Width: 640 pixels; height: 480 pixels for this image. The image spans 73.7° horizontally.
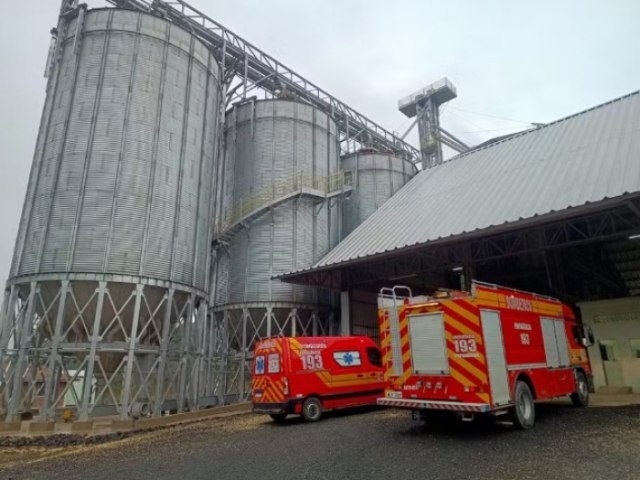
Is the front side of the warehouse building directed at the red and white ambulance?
yes

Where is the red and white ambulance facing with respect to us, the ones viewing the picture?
facing away from the viewer and to the right of the viewer

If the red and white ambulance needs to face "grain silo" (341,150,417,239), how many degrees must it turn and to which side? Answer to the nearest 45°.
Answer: approximately 45° to its left

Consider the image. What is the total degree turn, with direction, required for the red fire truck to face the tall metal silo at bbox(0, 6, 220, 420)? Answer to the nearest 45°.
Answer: approximately 135° to its left

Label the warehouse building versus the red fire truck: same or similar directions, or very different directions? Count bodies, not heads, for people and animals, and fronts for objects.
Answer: very different directions

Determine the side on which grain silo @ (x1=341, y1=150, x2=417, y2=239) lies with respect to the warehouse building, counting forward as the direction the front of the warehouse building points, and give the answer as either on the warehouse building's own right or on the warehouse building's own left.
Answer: on the warehouse building's own right

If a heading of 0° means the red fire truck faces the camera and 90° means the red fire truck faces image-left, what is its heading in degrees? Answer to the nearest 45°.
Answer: approximately 225°

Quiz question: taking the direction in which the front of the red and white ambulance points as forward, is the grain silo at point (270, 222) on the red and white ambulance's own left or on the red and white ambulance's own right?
on the red and white ambulance's own left

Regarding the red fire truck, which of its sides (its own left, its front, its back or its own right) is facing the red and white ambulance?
left

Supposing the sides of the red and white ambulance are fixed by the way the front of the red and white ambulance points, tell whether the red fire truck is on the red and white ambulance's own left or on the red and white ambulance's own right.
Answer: on the red and white ambulance's own right
